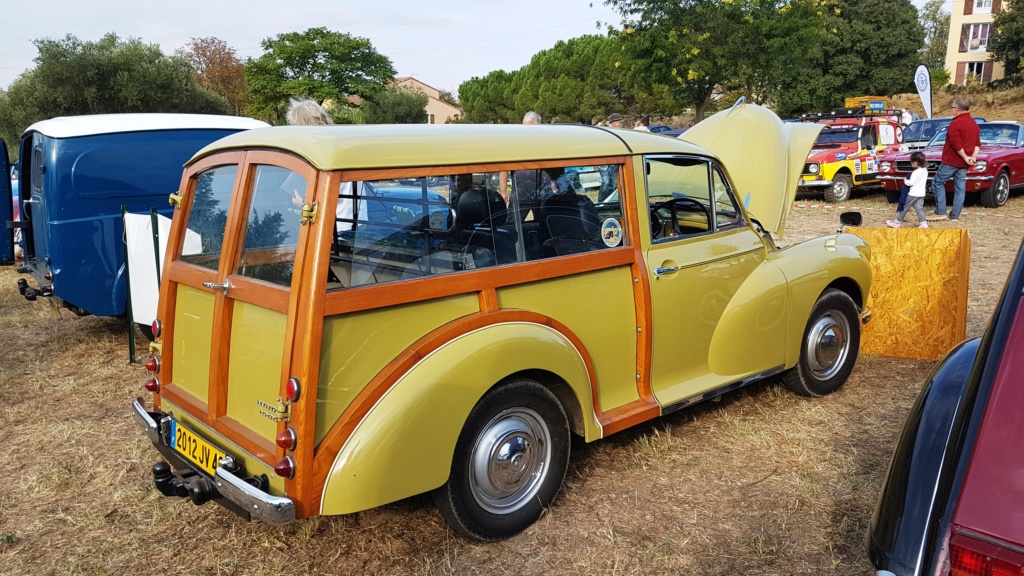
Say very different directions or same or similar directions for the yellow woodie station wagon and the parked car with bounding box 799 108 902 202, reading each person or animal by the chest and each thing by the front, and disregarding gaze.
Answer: very different directions

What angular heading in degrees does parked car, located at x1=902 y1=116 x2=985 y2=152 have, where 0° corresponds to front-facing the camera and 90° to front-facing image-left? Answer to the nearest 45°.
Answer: approximately 45°

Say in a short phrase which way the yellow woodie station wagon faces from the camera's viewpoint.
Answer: facing away from the viewer and to the right of the viewer

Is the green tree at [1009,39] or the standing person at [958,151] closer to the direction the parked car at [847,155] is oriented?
the standing person
